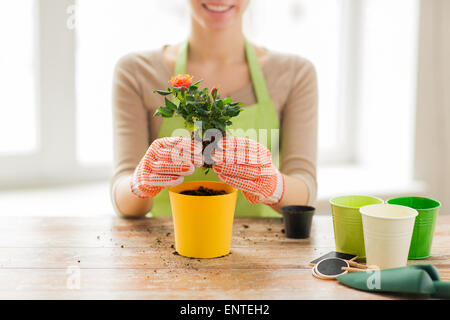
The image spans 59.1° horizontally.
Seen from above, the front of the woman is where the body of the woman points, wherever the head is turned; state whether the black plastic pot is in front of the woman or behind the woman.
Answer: in front

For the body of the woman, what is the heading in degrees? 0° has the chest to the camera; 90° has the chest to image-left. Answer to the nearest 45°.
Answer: approximately 0°

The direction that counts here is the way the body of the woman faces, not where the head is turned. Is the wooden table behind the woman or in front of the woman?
in front

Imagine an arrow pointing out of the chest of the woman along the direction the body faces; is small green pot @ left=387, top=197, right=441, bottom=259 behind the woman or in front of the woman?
in front
